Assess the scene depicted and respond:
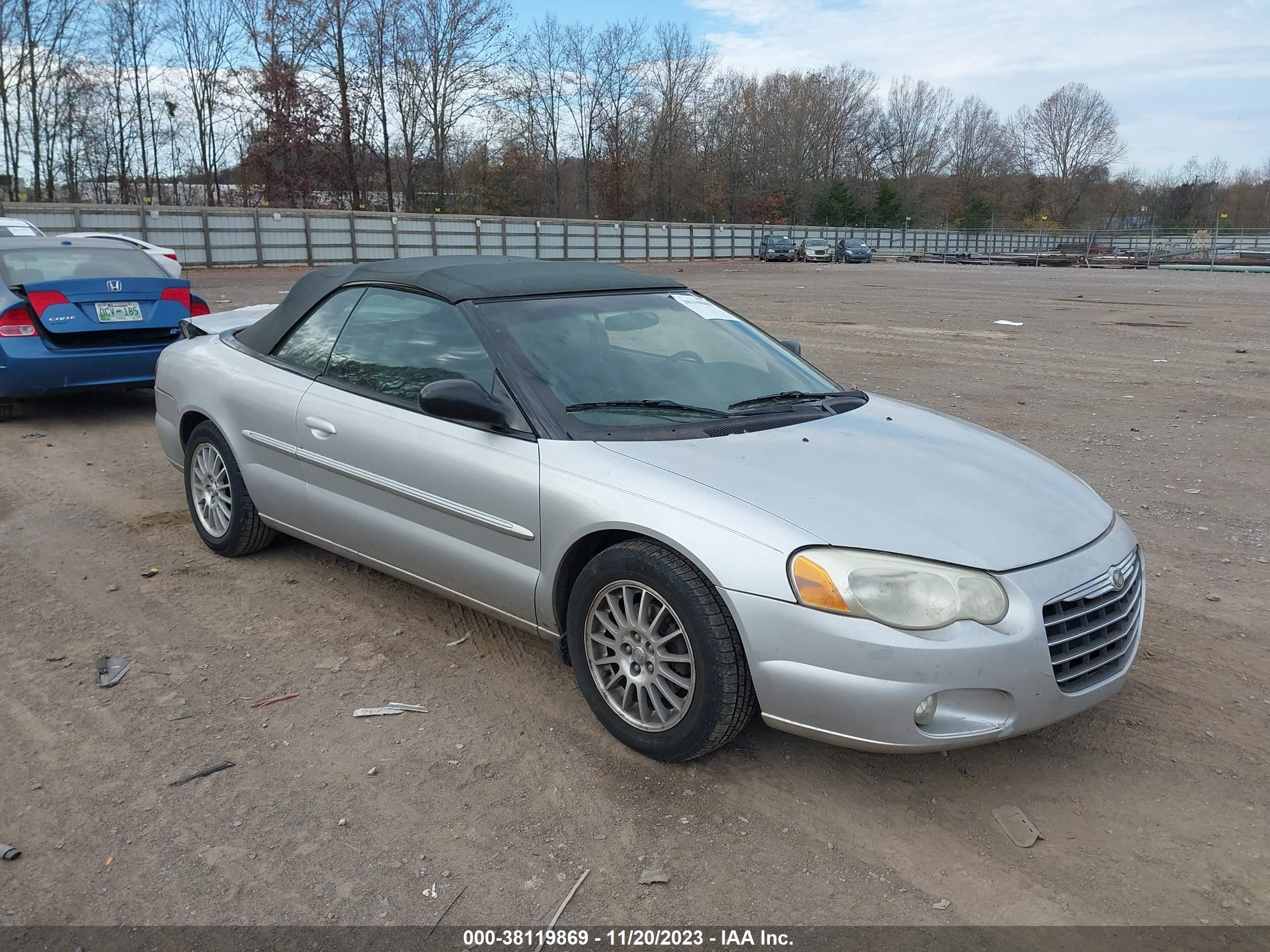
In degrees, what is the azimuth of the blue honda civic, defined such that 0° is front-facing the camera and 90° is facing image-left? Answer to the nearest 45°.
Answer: approximately 135°

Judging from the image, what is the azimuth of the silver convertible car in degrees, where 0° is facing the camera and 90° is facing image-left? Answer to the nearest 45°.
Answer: approximately 315°

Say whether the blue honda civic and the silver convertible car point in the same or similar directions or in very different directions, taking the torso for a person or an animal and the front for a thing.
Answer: very different directions

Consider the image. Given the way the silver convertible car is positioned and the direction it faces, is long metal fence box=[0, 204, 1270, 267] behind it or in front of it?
behind

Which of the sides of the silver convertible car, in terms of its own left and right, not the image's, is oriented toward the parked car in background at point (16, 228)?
back

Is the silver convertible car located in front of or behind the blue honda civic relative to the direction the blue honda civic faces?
behind

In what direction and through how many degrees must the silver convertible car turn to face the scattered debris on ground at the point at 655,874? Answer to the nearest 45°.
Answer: approximately 45° to its right
